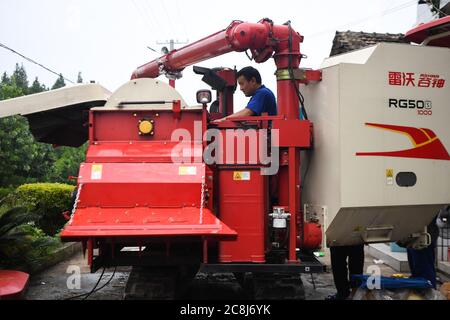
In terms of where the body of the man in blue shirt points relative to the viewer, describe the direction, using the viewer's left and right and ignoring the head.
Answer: facing to the left of the viewer
